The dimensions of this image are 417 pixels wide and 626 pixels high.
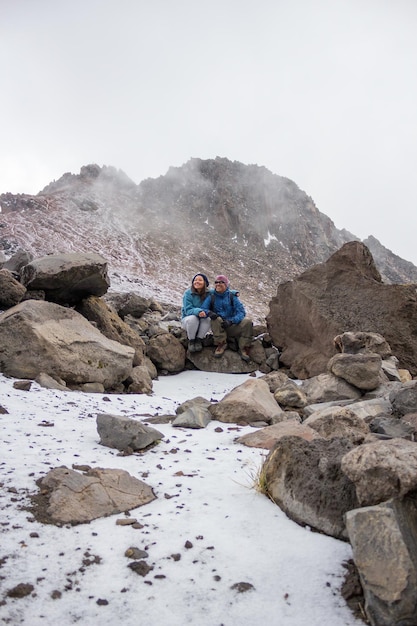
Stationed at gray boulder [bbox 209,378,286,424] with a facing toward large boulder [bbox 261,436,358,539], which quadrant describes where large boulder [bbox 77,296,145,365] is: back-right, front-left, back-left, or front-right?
back-right

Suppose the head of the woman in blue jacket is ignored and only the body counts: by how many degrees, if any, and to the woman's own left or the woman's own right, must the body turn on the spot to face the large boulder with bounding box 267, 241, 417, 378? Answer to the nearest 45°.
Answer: approximately 90° to the woman's own left

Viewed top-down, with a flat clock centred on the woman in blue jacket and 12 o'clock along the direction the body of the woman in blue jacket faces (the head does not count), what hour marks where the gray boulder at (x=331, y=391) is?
The gray boulder is roughly at 11 o'clock from the woman in blue jacket.

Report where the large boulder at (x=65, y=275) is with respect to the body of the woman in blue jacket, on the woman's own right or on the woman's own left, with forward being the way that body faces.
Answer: on the woman's own right

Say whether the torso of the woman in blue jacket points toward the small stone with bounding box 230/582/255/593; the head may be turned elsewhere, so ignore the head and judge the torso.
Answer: yes

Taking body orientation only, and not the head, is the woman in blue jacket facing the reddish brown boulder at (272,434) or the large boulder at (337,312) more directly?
the reddish brown boulder

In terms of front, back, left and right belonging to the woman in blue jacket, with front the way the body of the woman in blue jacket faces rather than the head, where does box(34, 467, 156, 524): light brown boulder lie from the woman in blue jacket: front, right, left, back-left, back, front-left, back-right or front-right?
front

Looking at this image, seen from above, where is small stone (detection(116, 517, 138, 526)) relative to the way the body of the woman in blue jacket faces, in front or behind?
in front

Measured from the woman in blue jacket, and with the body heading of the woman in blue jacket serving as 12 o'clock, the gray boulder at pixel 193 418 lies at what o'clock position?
The gray boulder is roughly at 12 o'clock from the woman in blue jacket.

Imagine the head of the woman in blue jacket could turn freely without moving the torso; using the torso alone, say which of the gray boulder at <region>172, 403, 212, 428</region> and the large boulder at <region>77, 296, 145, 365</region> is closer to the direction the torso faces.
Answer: the gray boulder

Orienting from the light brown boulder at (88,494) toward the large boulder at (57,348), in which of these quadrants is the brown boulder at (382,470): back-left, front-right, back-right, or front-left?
back-right

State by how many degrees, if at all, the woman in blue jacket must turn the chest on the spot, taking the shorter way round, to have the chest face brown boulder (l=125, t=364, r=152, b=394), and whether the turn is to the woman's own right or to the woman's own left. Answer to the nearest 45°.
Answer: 0° — they already face it

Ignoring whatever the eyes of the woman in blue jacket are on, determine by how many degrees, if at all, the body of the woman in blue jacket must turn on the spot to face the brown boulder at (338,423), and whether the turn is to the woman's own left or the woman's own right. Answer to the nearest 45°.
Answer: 0° — they already face it

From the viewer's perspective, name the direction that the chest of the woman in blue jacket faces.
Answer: toward the camera

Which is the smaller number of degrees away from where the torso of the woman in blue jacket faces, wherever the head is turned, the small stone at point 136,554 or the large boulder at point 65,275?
the small stone

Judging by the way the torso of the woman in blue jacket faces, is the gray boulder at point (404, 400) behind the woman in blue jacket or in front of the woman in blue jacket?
in front

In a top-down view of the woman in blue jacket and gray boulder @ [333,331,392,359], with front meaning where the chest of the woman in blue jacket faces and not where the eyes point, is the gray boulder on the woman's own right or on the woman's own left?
on the woman's own left
